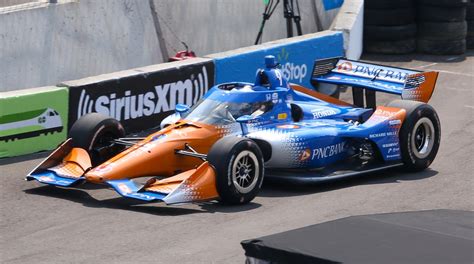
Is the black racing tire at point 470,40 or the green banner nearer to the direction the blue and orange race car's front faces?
the green banner

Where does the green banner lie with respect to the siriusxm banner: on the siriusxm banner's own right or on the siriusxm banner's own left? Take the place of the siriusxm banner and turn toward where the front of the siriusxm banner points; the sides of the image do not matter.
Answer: on the siriusxm banner's own right

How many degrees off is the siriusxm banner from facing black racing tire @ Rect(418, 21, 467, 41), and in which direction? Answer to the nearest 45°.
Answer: approximately 90° to its left

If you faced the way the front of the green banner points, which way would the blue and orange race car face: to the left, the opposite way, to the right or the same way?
to the right

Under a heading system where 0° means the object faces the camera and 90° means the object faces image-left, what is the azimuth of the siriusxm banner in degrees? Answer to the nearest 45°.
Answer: approximately 315°

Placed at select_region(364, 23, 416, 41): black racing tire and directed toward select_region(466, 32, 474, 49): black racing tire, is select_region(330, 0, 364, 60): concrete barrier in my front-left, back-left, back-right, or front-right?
back-right

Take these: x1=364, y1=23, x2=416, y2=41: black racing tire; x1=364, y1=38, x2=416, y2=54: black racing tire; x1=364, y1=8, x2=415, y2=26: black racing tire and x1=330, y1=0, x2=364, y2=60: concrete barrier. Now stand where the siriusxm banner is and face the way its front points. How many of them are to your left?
4
